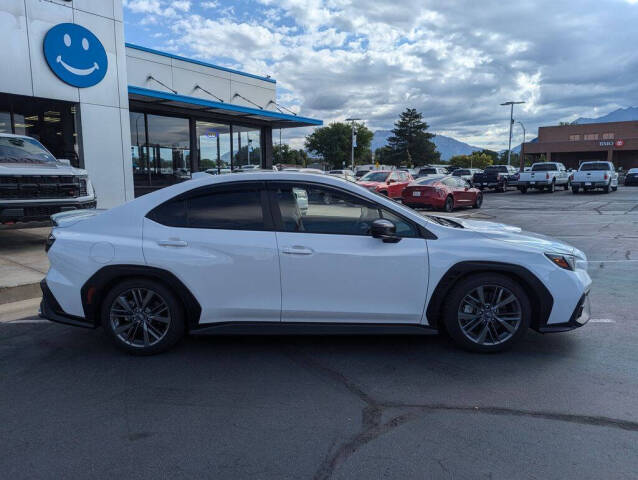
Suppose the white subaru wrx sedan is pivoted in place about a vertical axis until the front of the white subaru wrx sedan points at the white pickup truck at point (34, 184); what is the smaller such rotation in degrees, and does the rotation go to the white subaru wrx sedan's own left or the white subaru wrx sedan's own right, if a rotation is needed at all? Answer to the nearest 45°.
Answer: approximately 135° to the white subaru wrx sedan's own left

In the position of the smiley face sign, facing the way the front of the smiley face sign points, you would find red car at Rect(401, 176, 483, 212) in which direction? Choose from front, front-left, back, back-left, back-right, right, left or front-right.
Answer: front-left

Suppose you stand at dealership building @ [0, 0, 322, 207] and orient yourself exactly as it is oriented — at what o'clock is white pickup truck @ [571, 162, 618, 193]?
The white pickup truck is roughly at 10 o'clock from the dealership building.

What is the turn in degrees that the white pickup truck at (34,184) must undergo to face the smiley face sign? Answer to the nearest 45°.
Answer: approximately 135° to its left

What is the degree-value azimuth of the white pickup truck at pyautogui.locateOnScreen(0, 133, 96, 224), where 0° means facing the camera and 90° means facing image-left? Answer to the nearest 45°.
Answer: approximately 315°

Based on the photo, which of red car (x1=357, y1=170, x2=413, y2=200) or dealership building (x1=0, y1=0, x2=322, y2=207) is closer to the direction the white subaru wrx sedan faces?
the red car

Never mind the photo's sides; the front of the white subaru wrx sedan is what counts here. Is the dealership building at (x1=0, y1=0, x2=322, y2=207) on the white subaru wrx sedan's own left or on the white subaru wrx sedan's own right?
on the white subaru wrx sedan's own left

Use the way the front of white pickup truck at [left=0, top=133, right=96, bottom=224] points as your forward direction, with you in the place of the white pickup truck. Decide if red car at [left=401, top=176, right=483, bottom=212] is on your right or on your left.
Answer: on your left

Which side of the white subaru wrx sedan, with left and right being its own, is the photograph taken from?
right

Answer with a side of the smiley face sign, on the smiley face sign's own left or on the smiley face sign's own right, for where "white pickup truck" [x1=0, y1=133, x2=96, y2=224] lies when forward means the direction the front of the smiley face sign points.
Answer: on the smiley face sign's own right
